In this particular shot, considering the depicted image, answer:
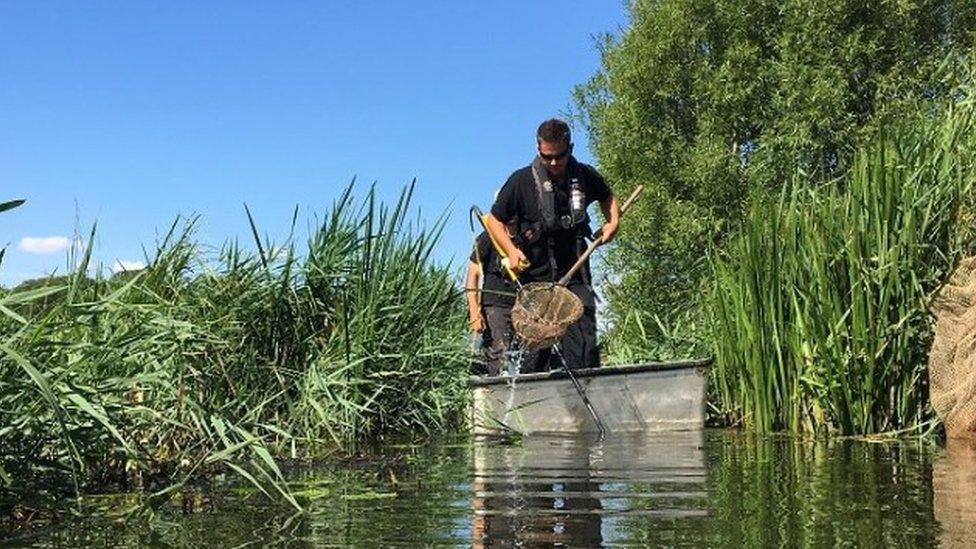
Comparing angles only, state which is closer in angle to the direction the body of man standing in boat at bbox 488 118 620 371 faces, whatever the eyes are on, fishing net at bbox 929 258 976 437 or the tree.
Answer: the fishing net

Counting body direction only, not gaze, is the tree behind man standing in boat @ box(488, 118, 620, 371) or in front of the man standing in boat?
behind

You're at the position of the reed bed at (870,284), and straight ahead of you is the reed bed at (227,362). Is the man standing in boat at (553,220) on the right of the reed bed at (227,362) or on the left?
right

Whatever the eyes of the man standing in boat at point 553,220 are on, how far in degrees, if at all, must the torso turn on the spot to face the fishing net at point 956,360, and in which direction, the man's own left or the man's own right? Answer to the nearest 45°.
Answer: approximately 45° to the man's own left

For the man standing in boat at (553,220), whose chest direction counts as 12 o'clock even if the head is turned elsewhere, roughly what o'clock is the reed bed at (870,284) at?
The reed bed is roughly at 10 o'clock from the man standing in boat.

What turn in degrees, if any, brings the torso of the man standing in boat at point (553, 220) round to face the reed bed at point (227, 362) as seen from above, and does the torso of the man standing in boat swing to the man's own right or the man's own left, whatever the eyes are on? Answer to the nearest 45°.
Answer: approximately 45° to the man's own right
